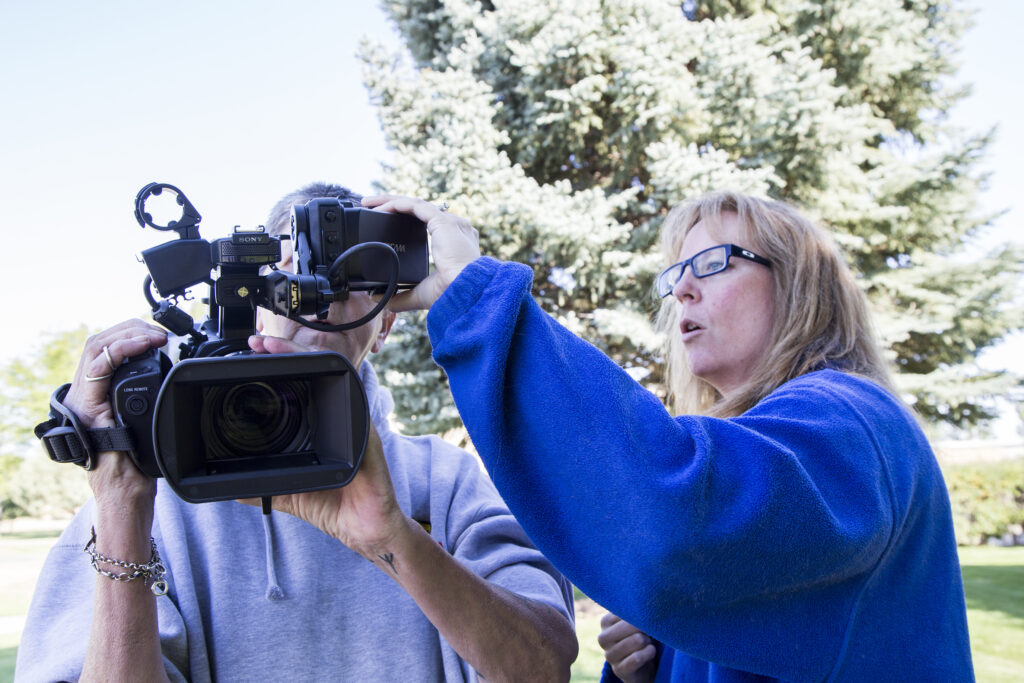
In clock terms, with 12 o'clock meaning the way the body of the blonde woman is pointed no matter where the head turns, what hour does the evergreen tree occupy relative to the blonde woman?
The evergreen tree is roughly at 3 o'clock from the blonde woman.

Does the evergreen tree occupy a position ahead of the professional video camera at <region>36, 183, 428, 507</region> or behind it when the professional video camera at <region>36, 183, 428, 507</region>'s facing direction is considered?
behind

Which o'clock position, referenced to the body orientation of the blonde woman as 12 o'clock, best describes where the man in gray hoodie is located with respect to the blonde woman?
The man in gray hoodie is roughly at 1 o'clock from the blonde woman.

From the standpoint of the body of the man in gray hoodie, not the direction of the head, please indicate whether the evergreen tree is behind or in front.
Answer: behind

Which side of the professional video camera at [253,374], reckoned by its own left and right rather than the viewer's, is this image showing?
front

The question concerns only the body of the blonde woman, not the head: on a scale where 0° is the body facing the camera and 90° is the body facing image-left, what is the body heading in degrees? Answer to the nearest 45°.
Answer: approximately 90°

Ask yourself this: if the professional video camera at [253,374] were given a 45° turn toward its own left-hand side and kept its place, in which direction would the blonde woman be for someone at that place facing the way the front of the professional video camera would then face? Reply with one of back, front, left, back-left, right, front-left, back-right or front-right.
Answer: front

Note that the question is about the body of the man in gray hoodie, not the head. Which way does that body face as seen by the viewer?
toward the camera

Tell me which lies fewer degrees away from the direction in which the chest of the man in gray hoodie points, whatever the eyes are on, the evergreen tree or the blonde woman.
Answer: the blonde woman

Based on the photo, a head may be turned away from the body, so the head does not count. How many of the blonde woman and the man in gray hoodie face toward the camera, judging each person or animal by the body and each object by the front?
1
